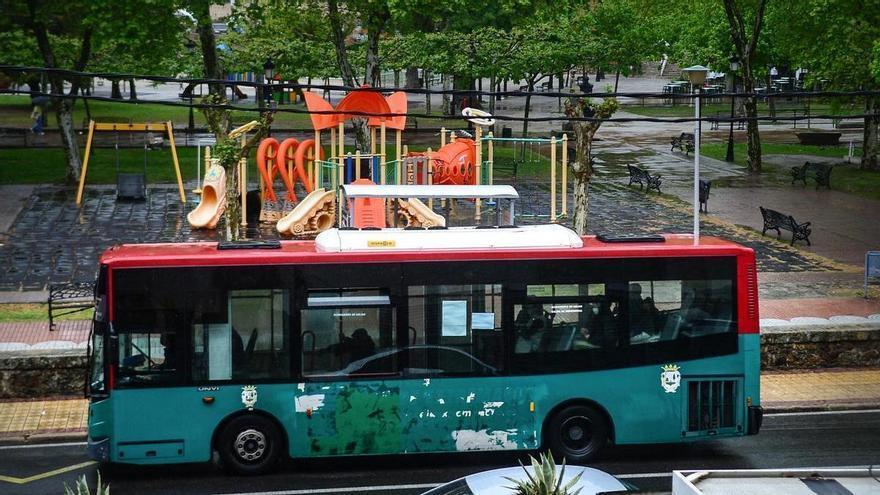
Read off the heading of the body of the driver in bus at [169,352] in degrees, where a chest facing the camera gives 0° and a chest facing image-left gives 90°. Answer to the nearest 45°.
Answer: approximately 90°

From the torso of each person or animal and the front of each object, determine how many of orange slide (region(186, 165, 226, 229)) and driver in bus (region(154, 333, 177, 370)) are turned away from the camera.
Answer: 0

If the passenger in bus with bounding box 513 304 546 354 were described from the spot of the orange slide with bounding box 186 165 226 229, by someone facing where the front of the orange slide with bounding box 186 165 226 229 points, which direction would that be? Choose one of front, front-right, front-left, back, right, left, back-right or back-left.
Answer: front-left

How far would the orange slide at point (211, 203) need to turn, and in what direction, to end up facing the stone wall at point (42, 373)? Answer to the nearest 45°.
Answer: approximately 45° to its left

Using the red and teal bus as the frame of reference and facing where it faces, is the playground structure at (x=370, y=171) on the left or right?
on its right

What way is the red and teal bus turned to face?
to the viewer's left

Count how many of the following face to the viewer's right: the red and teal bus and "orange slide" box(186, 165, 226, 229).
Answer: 0

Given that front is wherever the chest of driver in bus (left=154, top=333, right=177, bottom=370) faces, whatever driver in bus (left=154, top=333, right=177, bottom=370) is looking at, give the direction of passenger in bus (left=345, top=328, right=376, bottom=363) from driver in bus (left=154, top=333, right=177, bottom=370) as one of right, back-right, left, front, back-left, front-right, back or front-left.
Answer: back

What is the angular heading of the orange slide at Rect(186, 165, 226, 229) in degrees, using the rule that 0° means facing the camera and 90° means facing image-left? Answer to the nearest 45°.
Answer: approximately 45°

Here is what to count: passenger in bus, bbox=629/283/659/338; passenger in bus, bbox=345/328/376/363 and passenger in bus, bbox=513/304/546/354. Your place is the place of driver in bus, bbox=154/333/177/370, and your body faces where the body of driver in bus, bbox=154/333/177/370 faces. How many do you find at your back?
3

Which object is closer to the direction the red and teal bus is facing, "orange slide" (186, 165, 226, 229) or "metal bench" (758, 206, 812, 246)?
the orange slide

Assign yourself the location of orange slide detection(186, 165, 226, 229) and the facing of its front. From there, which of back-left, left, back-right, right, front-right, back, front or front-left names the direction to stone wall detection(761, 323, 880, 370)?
left

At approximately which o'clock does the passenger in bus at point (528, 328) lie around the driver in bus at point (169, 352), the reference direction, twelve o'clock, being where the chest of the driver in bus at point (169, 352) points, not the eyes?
the passenger in bus at point (528, 328) is roughly at 6 o'clock from the driver in bus at point (169, 352).

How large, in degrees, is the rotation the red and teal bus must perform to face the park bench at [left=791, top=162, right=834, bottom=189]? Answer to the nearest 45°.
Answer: approximately 135° to its right

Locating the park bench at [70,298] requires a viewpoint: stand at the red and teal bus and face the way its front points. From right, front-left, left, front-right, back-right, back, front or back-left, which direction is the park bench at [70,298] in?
front-right
